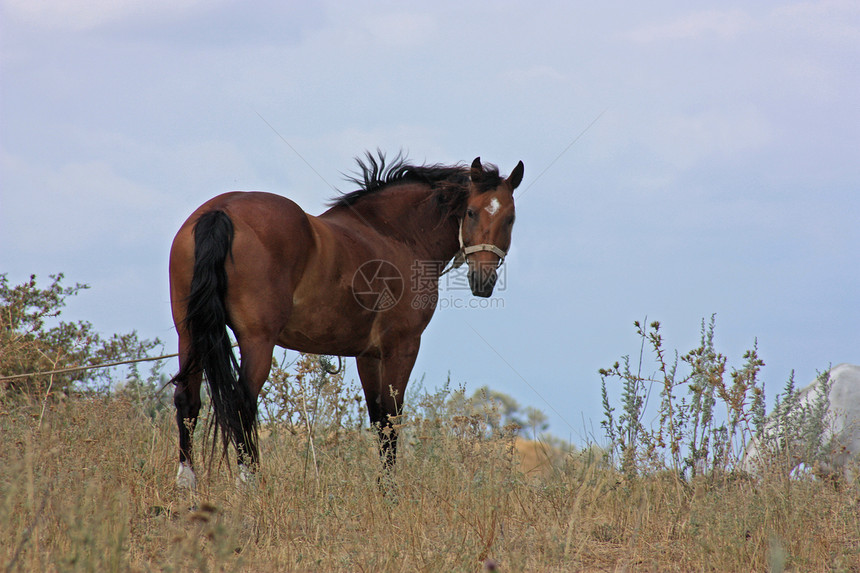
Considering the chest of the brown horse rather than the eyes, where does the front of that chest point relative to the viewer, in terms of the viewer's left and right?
facing away from the viewer and to the right of the viewer
